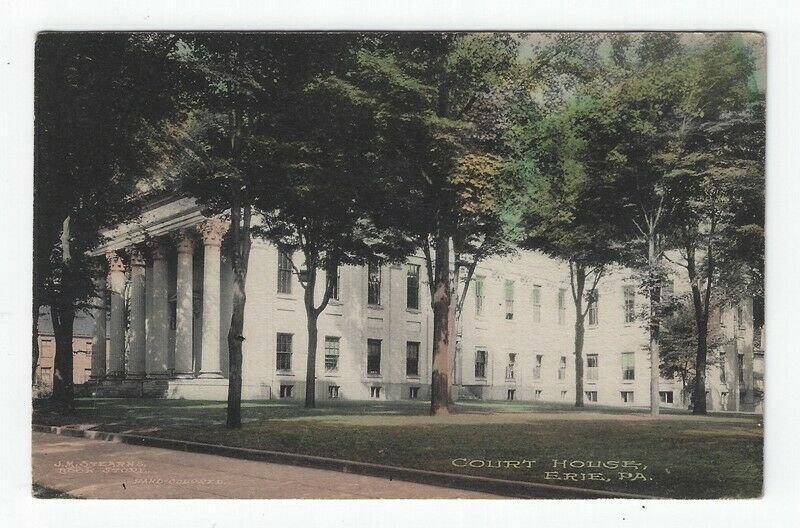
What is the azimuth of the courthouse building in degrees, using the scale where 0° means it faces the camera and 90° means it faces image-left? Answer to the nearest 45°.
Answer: approximately 45°
